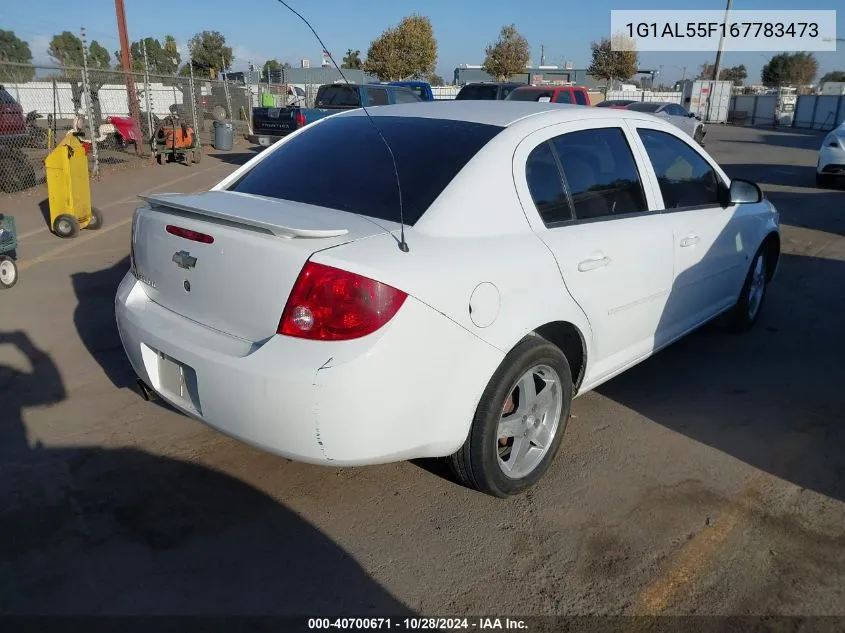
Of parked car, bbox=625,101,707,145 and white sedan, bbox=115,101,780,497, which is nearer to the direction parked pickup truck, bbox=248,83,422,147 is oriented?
the parked car

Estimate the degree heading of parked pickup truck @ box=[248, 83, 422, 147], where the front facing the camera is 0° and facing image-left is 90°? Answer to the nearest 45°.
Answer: approximately 225°

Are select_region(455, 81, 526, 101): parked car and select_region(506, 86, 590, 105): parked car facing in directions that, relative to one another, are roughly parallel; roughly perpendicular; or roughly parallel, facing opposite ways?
roughly parallel

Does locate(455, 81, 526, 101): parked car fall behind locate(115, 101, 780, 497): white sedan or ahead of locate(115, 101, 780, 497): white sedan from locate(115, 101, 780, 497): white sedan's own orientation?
ahead

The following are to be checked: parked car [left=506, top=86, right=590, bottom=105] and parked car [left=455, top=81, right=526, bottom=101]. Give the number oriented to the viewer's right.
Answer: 0

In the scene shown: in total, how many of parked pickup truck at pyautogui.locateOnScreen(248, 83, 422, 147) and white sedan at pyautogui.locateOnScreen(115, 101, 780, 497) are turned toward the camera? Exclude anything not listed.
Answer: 0

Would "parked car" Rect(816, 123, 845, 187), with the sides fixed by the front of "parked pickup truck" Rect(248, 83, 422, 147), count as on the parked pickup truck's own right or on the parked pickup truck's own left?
on the parked pickup truck's own right

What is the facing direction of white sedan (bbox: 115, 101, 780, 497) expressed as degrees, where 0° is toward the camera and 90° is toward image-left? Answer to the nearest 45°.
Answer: approximately 225°
